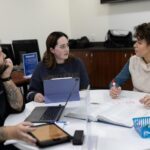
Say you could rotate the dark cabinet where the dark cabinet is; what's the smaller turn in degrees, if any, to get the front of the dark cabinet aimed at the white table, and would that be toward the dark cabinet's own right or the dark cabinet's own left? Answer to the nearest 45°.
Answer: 0° — it already faces it

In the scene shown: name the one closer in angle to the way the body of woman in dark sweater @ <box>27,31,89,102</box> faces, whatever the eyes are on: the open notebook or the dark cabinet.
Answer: the open notebook

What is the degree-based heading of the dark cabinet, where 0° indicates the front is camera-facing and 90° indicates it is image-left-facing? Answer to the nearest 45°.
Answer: approximately 0°

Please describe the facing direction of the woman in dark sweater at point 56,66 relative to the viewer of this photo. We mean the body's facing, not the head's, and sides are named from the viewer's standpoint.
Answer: facing the viewer and to the right of the viewer

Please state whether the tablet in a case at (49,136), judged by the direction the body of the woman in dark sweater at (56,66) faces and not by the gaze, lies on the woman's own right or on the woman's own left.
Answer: on the woman's own right

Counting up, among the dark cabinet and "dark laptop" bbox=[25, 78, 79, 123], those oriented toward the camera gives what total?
1

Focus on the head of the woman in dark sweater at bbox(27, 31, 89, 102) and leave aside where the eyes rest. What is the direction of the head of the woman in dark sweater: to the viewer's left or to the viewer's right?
to the viewer's right

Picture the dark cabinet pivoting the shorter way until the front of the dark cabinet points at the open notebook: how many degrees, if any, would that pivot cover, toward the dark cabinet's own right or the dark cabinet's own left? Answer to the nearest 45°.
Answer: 0° — it already faces it
